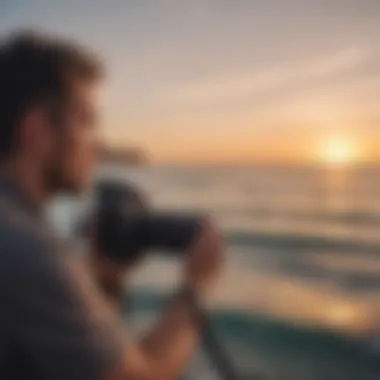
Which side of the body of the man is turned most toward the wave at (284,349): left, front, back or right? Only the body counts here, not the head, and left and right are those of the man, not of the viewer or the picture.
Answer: front

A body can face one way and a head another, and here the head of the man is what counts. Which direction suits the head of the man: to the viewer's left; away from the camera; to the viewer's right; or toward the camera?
to the viewer's right

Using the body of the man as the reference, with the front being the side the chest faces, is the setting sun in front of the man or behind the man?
in front

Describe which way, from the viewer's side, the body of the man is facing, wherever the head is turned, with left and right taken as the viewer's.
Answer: facing away from the viewer and to the right of the viewer

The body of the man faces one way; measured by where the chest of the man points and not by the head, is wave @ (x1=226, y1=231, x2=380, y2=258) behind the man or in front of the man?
in front
